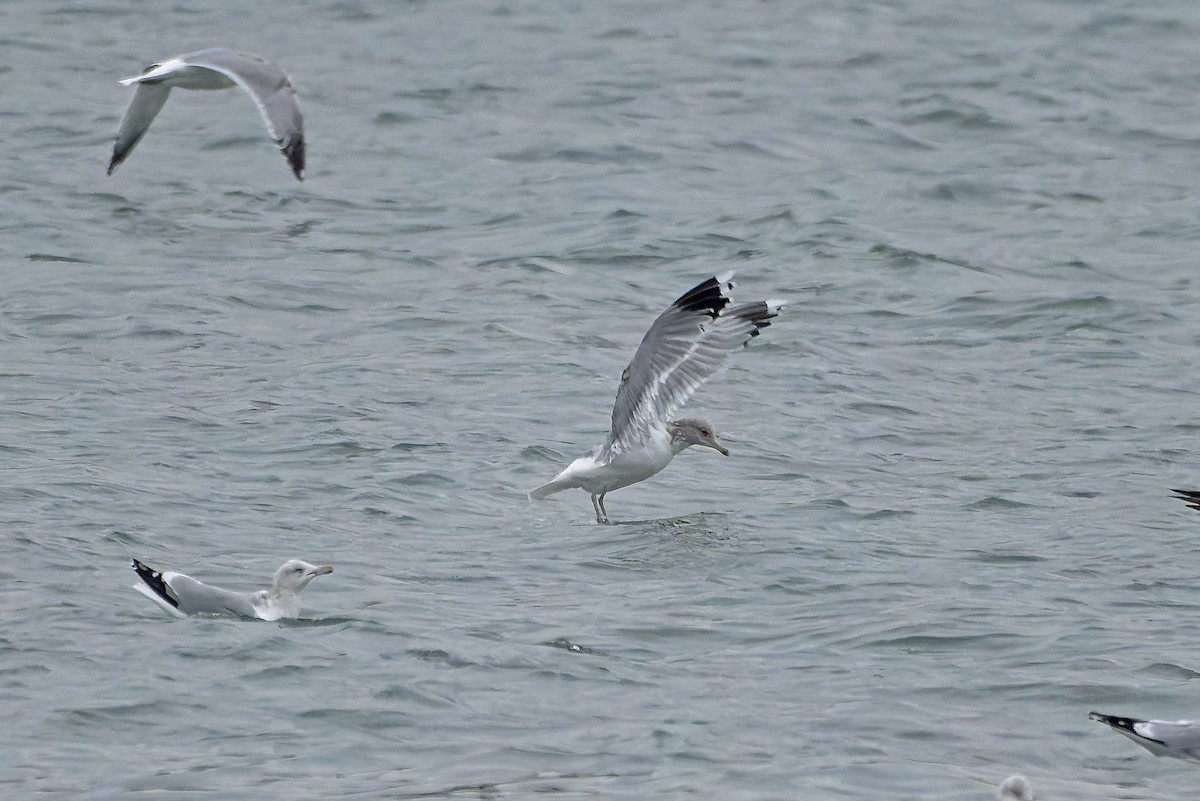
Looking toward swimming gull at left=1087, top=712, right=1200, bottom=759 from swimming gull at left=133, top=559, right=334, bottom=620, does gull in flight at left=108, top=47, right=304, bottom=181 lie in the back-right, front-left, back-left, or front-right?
back-left

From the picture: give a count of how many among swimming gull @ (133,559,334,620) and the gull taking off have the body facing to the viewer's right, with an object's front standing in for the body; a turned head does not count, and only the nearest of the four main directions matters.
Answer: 2

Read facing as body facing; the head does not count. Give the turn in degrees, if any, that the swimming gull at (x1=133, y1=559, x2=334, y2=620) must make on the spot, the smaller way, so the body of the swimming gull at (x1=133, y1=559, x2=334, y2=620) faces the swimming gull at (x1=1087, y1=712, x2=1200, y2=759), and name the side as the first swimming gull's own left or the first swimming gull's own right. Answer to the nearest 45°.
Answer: approximately 45° to the first swimming gull's own right

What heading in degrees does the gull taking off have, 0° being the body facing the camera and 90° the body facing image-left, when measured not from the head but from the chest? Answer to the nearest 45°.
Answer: approximately 270°

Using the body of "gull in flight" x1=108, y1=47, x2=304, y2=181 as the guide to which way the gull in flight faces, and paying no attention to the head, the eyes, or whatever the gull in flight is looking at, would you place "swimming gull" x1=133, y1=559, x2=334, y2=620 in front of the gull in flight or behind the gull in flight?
behind

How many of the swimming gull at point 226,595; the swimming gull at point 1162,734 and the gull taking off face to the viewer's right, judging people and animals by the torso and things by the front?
3

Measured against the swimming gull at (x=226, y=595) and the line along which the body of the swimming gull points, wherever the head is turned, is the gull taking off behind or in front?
in front

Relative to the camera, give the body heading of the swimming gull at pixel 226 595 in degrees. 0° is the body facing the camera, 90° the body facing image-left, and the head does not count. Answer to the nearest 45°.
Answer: approximately 270°

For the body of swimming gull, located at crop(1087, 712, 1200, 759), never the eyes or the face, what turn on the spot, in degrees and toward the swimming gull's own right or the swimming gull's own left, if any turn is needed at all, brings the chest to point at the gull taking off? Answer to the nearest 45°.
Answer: approximately 135° to the swimming gull's own left

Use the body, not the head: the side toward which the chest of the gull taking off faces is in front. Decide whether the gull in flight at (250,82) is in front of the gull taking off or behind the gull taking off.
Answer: behind

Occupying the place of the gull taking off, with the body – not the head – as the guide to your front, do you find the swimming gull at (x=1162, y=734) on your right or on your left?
on your right

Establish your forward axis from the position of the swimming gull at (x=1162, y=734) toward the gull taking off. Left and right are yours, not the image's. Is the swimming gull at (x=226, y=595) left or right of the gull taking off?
left

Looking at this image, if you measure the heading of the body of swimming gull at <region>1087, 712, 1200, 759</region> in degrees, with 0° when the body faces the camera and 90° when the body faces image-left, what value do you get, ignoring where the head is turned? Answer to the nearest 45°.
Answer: approximately 270°

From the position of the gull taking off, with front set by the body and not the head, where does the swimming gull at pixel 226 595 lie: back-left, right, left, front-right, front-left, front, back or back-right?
back-right

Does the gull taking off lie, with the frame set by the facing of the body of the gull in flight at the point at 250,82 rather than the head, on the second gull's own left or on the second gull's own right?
on the second gull's own right
